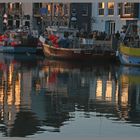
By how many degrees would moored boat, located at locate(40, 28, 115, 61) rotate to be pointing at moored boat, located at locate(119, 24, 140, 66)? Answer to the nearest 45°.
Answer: approximately 135° to its left

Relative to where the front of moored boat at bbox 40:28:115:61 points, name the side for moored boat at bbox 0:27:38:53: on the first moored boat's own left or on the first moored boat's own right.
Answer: on the first moored boat's own right

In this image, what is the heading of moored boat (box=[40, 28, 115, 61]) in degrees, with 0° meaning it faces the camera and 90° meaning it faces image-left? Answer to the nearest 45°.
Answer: approximately 90°
